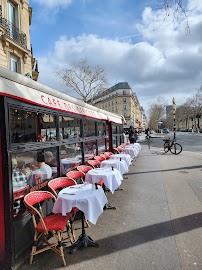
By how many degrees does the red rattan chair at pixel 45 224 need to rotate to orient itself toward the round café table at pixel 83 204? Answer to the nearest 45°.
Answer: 0° — it already faces it

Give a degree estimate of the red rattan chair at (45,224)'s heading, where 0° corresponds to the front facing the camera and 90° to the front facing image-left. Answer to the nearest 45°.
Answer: approximately 270°
